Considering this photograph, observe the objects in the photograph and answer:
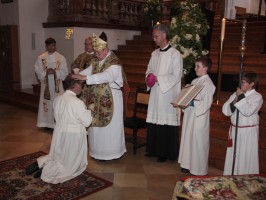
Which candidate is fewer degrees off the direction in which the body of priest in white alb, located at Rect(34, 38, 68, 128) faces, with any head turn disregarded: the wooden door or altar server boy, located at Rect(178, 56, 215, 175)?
the altar server boy

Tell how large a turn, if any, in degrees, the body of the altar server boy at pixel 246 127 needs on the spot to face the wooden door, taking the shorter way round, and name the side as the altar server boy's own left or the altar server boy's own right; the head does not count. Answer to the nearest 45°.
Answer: approximately 90° to the altar server boy's own right

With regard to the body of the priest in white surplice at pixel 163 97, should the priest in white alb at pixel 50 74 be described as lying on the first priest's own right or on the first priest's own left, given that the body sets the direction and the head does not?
on the first priest's own right

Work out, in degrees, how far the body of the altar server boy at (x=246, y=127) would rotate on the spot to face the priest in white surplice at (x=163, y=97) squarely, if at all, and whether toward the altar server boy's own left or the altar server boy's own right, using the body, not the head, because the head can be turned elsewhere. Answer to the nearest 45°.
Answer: approximately 90° to the altar server boy's own right

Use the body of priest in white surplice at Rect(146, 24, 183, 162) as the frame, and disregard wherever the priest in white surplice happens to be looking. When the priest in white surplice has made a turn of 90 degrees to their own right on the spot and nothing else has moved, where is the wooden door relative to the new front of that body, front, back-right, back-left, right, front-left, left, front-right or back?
front

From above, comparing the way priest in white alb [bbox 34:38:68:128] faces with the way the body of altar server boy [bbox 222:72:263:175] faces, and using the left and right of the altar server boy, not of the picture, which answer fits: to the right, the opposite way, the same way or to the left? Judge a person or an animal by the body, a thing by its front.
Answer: to the left

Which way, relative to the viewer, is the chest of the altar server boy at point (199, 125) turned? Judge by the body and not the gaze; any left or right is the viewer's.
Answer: facing to the left of the viewer

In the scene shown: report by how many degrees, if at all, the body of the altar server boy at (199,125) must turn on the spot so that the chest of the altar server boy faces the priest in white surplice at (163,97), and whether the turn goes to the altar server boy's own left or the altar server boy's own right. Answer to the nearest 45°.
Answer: approximately 45° to the altar server boy's own right

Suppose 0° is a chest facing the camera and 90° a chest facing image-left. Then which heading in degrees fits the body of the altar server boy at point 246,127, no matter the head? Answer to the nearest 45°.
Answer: approximately 45°

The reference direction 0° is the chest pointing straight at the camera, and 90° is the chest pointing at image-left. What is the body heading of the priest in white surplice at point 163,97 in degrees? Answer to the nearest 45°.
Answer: approximately 45°

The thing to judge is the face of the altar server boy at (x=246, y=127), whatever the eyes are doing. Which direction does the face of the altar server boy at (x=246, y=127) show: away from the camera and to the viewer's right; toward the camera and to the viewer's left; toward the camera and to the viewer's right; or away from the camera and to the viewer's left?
toward the camera and to the viewer's left

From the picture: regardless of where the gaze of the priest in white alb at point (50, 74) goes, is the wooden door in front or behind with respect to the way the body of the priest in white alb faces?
behind
